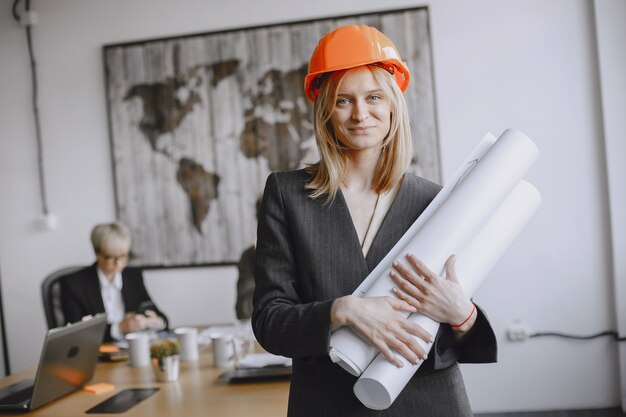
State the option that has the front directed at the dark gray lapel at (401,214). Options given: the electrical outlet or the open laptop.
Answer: the electrical outlet

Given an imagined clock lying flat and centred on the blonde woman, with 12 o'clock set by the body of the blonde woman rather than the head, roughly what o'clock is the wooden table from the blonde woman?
The wooden table is roughly at 5 o'clock from the blonde woman.

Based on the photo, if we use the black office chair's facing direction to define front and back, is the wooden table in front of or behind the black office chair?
in front

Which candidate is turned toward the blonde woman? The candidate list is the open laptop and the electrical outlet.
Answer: the electrical outlet

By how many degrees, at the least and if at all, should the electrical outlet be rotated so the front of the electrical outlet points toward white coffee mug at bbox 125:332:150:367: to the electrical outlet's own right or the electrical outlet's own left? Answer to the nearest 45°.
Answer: approximately 45° to the electrical outlet's own right

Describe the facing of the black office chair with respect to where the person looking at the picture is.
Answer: facing the viewer and to the right of the viewer

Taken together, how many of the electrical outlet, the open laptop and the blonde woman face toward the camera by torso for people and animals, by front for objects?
2

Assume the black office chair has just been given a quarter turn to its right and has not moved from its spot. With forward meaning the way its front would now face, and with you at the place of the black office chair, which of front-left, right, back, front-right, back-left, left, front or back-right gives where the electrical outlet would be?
back-left
